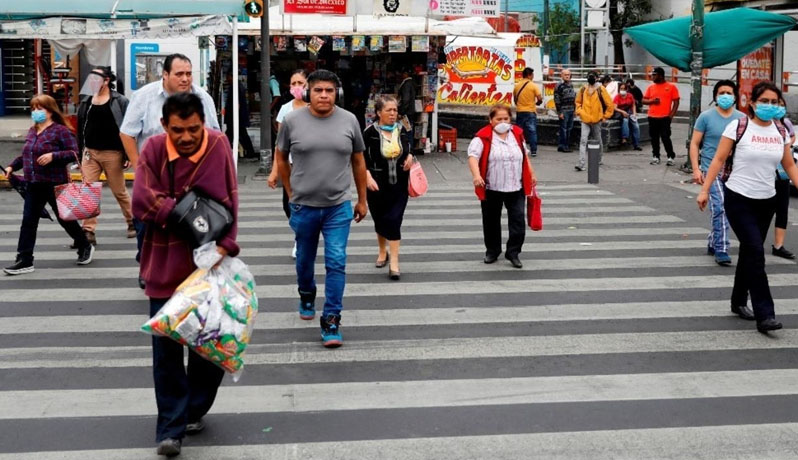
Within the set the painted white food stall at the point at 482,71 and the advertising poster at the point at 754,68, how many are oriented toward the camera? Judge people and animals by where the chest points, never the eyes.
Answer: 2

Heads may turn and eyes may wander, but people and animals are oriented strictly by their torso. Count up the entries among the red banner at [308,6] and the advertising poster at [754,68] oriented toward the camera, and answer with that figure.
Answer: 2

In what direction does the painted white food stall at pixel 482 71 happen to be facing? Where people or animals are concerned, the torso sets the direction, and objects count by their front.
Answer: toward the camera

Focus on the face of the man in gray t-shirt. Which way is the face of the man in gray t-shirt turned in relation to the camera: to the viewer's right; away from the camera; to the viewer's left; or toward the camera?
toward the camera

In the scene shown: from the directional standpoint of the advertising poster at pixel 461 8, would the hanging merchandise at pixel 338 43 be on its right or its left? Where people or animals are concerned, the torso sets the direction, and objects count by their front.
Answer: on its right

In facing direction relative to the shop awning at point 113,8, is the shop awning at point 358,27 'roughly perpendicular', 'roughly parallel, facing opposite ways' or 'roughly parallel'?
roughly parallel

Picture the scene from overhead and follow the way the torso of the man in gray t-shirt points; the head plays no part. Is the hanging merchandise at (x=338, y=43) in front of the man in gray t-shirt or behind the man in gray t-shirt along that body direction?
behind

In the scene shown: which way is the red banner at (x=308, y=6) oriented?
toward the camera

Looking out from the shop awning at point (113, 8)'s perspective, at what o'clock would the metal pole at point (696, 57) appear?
The metal pole is roughly at 9 o'clock from the shop awning.

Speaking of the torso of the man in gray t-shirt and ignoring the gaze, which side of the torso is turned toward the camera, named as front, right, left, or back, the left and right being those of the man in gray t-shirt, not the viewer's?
front

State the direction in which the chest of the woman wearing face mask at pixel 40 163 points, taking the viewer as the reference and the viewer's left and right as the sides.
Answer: facing the viewer and to the left of the viewer

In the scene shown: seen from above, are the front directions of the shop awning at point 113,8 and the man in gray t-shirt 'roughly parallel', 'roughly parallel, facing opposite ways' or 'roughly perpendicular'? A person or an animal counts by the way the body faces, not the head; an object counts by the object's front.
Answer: roughly parallel

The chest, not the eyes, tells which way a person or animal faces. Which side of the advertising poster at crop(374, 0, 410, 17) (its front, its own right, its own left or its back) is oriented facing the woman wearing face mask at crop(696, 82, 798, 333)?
front

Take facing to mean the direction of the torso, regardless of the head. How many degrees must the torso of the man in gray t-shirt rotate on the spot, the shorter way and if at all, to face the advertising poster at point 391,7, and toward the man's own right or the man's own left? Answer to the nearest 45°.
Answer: approximately 180°

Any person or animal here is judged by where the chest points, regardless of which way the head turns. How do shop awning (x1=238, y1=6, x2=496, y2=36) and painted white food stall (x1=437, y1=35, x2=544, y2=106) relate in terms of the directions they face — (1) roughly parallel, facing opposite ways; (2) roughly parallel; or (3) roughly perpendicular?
roughly parallel

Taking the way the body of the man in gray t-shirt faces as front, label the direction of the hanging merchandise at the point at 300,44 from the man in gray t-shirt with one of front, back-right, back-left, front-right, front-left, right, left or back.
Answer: back

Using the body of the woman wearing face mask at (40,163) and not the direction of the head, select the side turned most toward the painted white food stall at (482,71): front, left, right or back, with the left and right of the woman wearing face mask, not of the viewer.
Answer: back

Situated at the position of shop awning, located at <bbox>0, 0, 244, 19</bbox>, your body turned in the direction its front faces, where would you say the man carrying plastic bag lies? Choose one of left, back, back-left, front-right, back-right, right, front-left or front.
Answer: front
